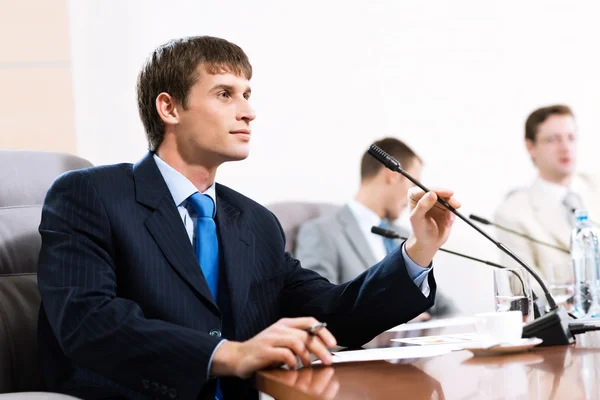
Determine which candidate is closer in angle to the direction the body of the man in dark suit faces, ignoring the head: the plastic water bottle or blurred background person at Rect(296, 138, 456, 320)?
the plastic water bottle

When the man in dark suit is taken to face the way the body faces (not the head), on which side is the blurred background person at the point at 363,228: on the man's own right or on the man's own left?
on the man's own left

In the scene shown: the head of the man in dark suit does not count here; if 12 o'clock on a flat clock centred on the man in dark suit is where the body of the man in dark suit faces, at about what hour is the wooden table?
The wooden table is roughly at 12 o'clock from the man in dark suit.

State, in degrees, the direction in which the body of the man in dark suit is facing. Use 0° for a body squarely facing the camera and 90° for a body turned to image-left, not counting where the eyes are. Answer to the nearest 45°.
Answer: approximately 315°
